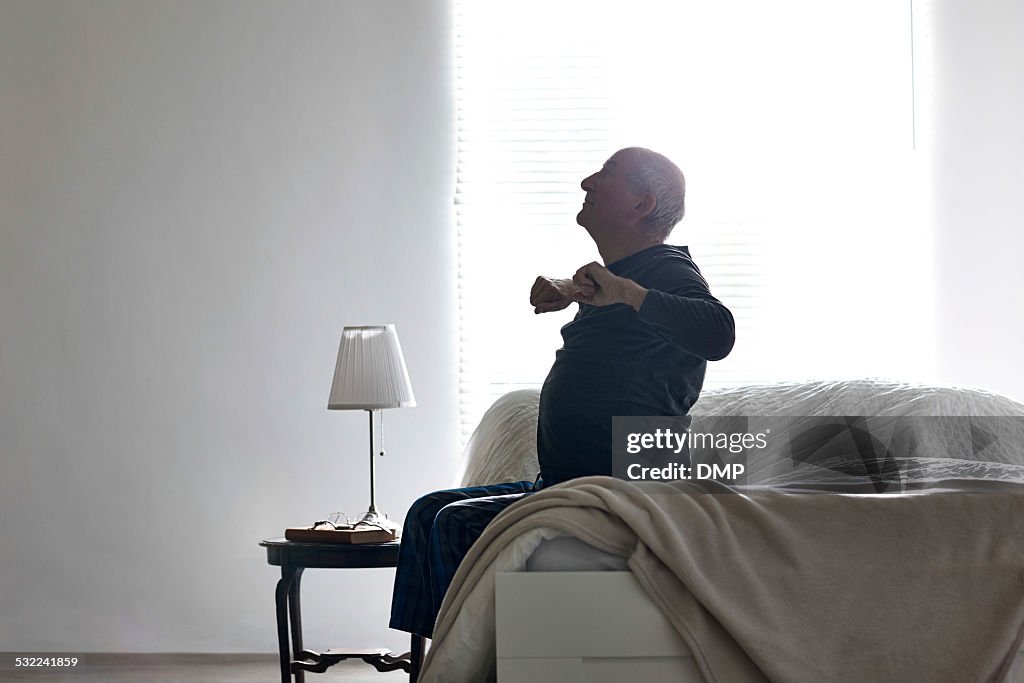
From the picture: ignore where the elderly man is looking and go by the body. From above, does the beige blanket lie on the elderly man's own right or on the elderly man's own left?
on the elderly man's own left

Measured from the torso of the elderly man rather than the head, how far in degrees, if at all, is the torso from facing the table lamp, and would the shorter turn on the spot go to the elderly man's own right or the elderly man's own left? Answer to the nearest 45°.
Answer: approximately 45° to the elderly man's own right

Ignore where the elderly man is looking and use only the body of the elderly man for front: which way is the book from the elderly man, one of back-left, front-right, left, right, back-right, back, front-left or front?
front-right

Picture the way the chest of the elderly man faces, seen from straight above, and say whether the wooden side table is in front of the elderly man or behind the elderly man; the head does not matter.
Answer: in front

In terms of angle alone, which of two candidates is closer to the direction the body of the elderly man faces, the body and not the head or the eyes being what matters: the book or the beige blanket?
the book

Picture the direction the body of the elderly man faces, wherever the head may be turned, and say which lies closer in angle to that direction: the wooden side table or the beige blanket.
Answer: the wooden side table

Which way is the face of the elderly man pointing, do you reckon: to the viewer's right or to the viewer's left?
to the viewer's left

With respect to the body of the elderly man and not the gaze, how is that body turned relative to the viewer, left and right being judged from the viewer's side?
facing to the left of the viewer
